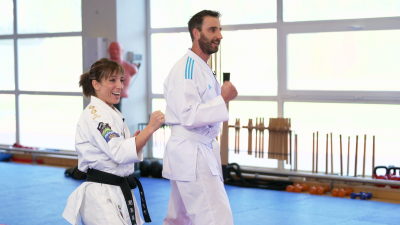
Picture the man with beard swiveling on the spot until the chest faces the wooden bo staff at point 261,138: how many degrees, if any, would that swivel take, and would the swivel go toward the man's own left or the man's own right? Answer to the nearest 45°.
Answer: approximately 90° to the man's own left
